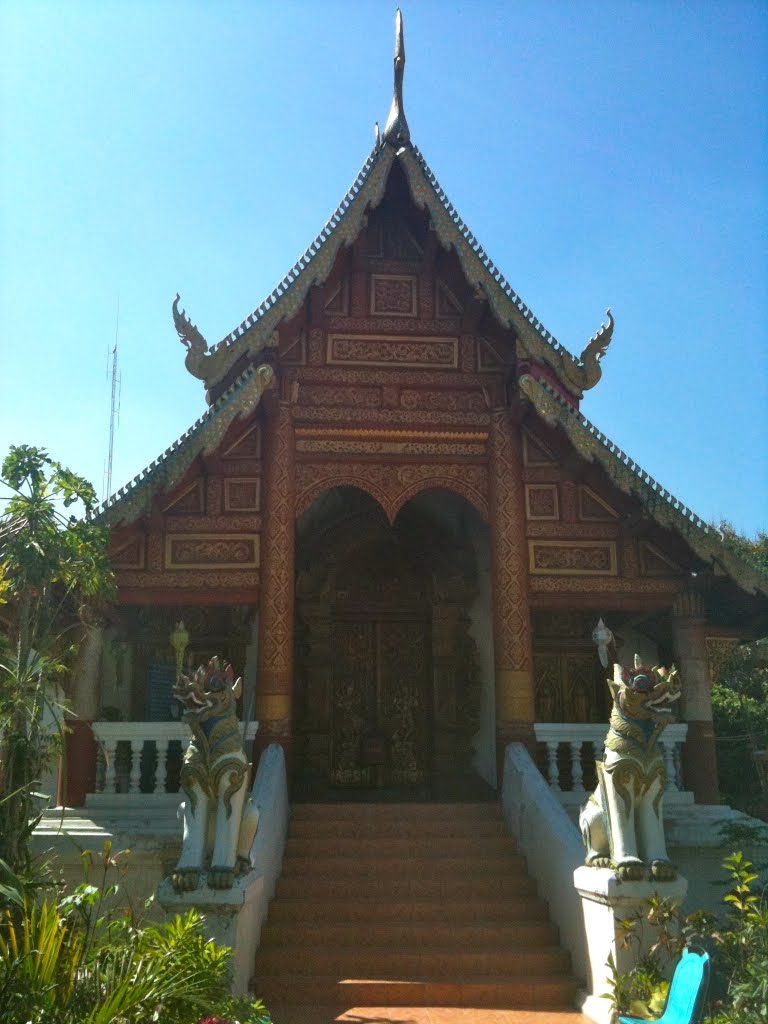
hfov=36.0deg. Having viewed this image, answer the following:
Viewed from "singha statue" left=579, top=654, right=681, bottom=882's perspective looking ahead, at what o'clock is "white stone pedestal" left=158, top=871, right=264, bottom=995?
The white stone pedestal is roughly at 4 o'clock from the singha statue.

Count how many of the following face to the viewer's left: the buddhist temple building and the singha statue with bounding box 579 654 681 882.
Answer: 0

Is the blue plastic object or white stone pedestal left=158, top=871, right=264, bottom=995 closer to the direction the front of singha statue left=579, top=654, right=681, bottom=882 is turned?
the blue plastic object

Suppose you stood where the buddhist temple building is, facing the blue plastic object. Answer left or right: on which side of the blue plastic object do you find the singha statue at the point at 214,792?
right

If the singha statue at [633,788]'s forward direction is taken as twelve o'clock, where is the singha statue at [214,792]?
the singha statue at [214,792] is roughly at 4 o'clock from the singha statue at [633,788].

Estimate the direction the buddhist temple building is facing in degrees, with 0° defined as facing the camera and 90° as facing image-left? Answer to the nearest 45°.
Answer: approximately 0°

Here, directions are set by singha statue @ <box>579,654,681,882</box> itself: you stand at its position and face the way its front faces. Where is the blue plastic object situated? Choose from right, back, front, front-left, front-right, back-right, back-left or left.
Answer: front-right

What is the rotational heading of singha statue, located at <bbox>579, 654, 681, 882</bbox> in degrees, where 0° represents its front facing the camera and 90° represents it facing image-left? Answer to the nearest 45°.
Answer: approximately 315°

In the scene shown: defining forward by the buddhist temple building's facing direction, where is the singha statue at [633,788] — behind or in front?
in front

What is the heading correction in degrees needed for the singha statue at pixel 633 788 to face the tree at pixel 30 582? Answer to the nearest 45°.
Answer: approximately 135° to its right

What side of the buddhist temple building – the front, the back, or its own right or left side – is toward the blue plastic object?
front

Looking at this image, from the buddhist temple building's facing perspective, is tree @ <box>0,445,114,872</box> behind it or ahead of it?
ahead

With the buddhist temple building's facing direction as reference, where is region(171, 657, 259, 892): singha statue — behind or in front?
in front
